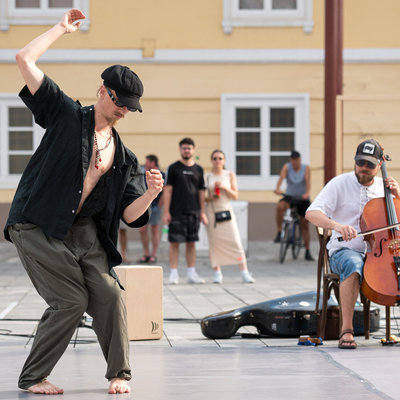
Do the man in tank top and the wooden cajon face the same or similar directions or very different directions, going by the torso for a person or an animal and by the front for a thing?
same or similar directions

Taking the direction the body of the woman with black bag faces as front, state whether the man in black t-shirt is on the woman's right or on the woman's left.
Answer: on the woman's right

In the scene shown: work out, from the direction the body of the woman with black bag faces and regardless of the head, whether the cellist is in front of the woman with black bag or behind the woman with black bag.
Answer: in front

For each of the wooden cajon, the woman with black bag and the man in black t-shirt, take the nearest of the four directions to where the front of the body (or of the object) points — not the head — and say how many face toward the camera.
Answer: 3

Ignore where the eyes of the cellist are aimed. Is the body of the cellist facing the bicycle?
no

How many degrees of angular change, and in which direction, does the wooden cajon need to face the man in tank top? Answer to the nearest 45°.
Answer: approximately 180°

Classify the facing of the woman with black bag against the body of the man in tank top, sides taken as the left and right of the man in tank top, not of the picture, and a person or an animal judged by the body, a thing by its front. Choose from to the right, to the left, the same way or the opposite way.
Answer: the same way

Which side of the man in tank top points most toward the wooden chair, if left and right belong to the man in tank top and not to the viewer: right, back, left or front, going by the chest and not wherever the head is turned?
front

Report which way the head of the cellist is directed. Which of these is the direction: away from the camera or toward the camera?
toward the camera

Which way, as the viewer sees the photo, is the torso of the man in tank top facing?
toward the camera

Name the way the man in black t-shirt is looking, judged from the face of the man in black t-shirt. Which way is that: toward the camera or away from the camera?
toward the camera

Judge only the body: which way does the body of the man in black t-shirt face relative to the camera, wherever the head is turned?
toward the camera

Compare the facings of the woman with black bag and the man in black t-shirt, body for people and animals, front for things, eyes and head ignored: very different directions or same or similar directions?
same or similar directions

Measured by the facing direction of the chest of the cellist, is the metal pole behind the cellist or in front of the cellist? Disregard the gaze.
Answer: behind
